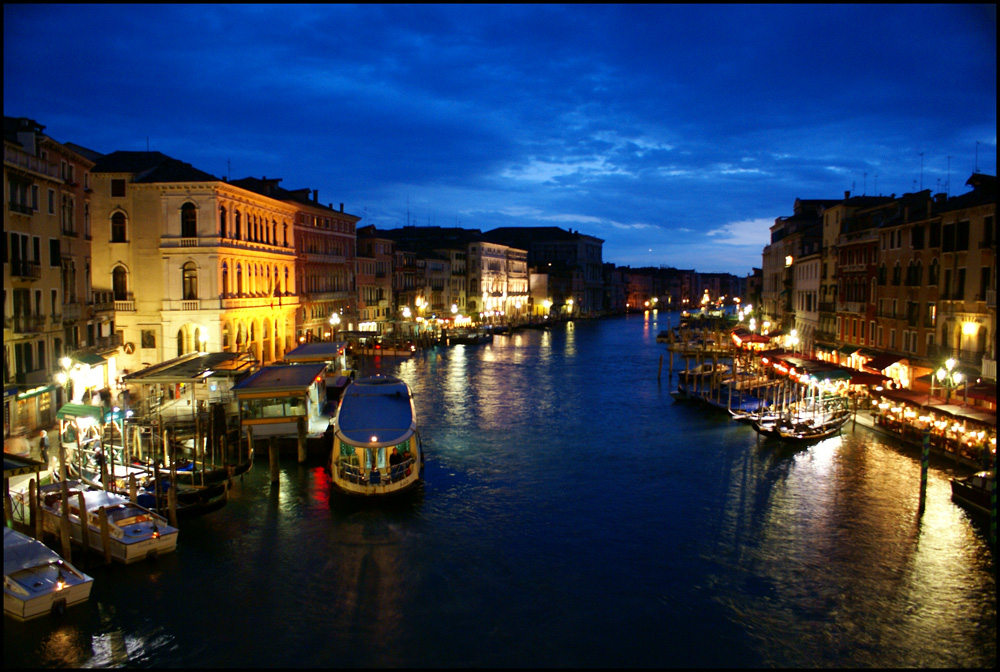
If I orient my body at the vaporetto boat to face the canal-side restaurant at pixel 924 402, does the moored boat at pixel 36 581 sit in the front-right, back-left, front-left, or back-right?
back-right

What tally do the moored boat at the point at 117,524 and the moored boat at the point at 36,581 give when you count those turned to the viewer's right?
0

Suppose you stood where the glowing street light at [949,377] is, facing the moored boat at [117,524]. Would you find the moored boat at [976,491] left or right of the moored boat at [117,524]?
left

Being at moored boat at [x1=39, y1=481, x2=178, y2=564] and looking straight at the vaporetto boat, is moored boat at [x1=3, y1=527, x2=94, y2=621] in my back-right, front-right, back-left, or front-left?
back-right
